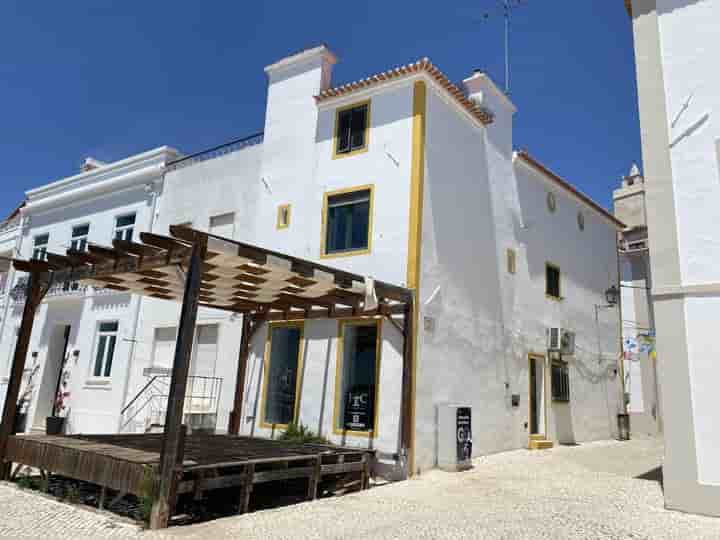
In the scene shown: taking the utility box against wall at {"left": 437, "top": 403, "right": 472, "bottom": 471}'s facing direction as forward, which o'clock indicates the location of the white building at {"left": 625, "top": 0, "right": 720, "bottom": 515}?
The white building is roughly at 12 o'clock from the utility box against wall.

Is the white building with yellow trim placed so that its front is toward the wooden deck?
yes

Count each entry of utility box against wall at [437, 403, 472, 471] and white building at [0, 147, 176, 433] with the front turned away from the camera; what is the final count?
0

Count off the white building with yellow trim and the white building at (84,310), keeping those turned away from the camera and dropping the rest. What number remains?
0

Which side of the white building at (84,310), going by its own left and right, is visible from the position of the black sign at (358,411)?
left

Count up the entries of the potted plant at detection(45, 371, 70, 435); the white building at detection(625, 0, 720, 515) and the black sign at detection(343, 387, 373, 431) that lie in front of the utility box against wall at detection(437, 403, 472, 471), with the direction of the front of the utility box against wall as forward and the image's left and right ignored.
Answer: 1

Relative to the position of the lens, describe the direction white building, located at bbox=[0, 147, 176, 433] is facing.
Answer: facing the viewer and to the left of the viewer

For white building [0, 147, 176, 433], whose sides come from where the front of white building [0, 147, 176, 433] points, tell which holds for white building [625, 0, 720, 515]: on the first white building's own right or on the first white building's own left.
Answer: on the first white building's own left

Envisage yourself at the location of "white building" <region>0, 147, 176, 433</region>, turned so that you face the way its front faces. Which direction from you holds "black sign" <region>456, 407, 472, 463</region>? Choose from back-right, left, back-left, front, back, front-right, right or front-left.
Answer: left

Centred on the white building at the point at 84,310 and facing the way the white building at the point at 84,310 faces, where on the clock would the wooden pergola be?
The wooden pergola is roughly at 10 o'clock from the white building.

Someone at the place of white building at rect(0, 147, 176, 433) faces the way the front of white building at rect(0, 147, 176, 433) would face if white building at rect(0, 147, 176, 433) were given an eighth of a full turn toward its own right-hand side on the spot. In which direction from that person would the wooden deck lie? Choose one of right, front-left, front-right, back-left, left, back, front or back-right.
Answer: left

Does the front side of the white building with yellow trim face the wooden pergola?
yes

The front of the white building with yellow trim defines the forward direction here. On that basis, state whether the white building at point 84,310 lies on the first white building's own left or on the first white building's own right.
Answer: on the first white building's own right

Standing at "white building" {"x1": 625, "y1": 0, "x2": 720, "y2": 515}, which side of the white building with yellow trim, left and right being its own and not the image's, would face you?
left

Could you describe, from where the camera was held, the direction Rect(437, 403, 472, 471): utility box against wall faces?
facing the viewer and to the right of the viewer

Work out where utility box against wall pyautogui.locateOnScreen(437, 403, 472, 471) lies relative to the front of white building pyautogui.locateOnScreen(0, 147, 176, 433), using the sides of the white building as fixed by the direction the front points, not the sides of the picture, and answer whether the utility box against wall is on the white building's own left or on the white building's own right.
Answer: on the white building's own left

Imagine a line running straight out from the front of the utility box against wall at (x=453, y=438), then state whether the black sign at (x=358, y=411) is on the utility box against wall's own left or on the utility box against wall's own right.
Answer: on the utility box against wall's own right
